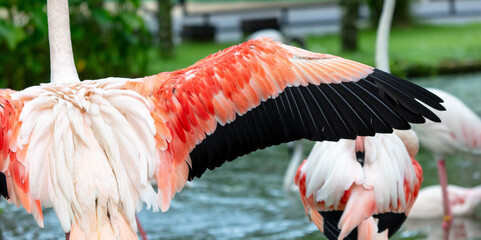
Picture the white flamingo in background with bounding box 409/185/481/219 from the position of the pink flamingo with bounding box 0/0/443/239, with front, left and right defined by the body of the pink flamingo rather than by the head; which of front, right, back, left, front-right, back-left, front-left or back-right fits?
front-right

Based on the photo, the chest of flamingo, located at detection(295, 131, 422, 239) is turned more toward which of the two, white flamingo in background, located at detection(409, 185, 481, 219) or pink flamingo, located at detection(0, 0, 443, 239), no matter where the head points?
the white flamingo in background

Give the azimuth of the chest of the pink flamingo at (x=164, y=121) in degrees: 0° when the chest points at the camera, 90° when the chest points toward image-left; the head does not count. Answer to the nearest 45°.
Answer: approximately 180°

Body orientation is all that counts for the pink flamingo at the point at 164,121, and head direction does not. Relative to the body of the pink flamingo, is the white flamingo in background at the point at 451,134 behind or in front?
in front

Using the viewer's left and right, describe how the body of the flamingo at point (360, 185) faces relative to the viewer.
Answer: facing away from the viewer

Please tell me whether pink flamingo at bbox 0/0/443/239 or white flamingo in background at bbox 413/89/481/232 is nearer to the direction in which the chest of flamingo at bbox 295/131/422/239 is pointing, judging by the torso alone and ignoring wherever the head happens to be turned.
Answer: the white flamingo in background
